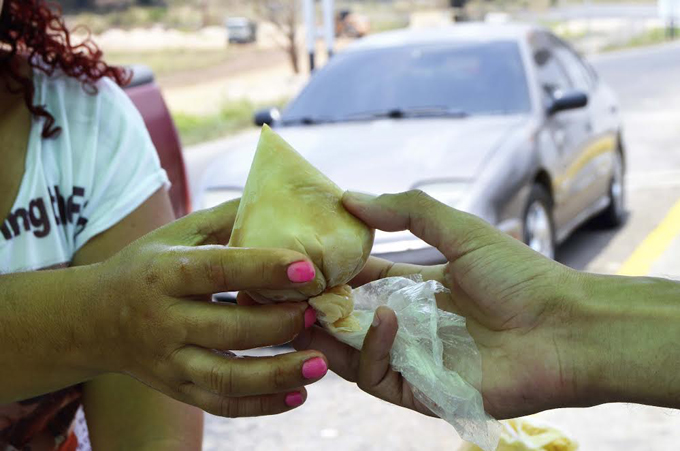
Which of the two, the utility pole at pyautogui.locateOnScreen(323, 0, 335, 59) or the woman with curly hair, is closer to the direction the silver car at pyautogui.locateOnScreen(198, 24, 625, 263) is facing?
the woman with curly hair

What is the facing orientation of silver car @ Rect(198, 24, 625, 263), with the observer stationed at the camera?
facing the viewer and to the left of the viewer

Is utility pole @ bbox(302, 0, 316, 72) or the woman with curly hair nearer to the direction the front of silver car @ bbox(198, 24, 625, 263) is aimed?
the woman with curly hair

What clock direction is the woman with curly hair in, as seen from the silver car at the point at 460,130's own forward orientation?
The woman with curly hair is roughly at 11 o'clock from the silver car.

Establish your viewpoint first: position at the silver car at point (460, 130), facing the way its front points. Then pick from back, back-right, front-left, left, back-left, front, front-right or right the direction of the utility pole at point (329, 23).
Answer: back-right

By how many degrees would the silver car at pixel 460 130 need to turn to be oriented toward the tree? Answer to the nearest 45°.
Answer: approximately 135° to its right

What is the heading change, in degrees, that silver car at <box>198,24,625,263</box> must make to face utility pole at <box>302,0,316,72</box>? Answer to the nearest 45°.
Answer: approximately 135° to its right

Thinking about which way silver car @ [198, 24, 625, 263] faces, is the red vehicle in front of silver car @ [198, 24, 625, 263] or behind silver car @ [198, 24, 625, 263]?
in front

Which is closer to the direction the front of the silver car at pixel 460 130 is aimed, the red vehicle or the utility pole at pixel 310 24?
the red vehicle

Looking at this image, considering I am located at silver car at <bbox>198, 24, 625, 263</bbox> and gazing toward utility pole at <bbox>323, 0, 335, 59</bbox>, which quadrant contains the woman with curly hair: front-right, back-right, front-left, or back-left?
back-left

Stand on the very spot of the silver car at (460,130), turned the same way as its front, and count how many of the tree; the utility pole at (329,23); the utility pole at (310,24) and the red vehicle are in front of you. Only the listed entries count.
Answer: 1

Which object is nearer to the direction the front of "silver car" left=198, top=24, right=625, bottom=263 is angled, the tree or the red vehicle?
the red vehicle

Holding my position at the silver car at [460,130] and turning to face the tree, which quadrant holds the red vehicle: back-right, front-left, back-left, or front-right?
back-left
